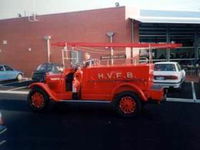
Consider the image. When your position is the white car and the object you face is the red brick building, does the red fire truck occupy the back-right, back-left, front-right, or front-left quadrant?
back-left

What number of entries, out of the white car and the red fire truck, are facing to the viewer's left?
1

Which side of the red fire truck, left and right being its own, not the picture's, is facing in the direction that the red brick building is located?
right

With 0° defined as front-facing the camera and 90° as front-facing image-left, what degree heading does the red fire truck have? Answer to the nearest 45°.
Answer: approximately 90°

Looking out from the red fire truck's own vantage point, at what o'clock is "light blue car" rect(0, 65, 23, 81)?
The light blue car is roughly at 2 o'clock from the red fire truck.

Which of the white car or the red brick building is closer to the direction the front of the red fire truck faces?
the red brick building

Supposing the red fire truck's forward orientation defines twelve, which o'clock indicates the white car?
The white car is roughly at 4 o'clock from the red fire truck.
